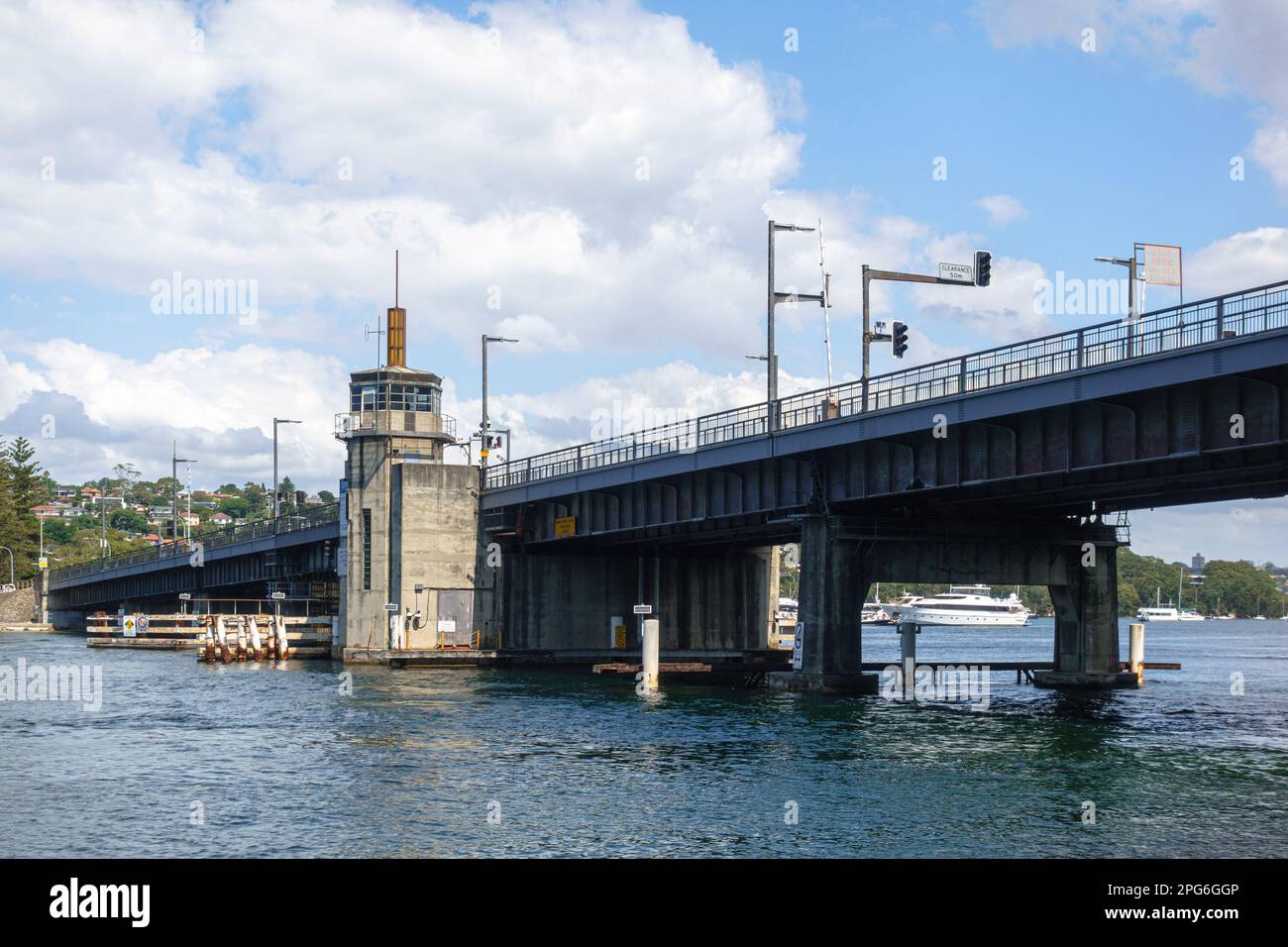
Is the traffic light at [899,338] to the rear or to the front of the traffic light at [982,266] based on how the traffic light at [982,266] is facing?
to the rear

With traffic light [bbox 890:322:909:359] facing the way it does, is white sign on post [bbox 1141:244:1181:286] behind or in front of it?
in front

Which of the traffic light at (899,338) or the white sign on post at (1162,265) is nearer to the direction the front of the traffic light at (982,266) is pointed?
the white sign on post

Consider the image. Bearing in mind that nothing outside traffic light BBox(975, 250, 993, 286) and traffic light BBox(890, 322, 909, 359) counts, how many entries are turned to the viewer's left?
0

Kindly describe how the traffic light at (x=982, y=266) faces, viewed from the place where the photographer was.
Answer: facing the viewer and to the right of the viewer

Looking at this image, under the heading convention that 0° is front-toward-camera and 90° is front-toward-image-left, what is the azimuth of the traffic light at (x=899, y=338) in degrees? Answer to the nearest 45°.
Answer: approximately 315°

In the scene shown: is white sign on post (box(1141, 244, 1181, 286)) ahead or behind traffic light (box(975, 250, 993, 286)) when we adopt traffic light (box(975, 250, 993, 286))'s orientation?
ahead

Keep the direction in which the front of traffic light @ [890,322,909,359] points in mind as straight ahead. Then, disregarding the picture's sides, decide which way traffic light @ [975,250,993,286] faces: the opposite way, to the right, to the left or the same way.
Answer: the same way
